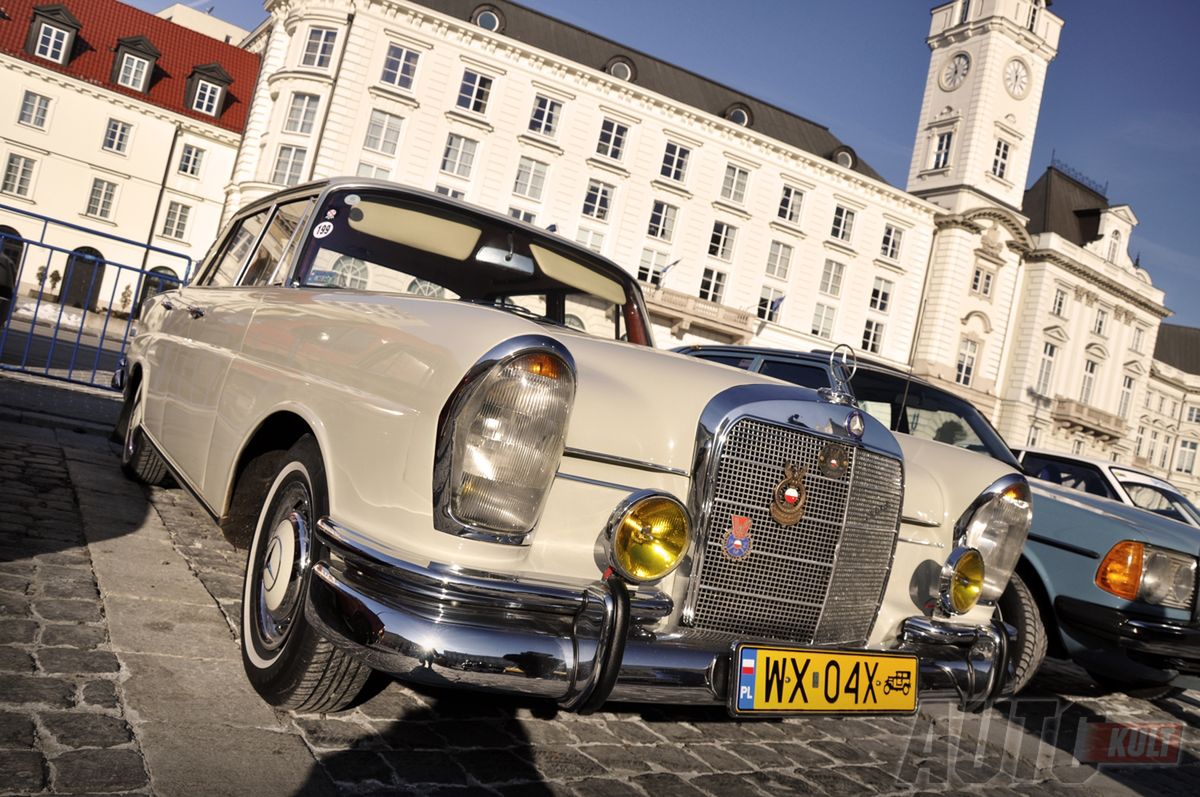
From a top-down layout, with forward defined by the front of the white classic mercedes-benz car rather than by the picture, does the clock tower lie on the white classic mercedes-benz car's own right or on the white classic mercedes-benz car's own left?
on the white classic mercedes-benz car's own left

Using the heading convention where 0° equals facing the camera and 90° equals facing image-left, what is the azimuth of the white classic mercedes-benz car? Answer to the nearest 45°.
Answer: approximately 315°

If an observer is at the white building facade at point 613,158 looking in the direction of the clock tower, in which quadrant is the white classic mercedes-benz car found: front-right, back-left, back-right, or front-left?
back-right

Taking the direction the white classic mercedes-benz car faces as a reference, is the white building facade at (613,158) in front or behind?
behind
